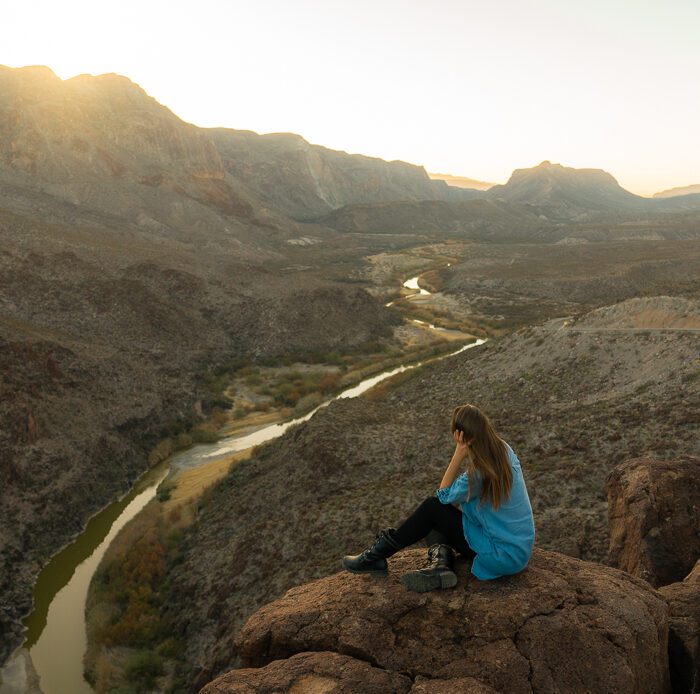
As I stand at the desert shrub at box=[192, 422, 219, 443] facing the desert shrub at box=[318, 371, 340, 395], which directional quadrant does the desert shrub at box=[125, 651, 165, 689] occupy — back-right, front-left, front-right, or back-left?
back-right

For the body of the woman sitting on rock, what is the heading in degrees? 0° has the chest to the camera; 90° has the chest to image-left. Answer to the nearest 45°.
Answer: approximately 90°

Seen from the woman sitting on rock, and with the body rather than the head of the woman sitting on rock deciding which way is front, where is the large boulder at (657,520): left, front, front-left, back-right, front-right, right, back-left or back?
back-right

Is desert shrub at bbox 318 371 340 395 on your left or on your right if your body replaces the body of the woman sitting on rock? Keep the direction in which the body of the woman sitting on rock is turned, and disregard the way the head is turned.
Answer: on your right

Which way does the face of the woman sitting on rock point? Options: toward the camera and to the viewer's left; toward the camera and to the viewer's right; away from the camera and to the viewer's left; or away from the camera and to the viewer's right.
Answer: away from the camera and to the viewer's left
